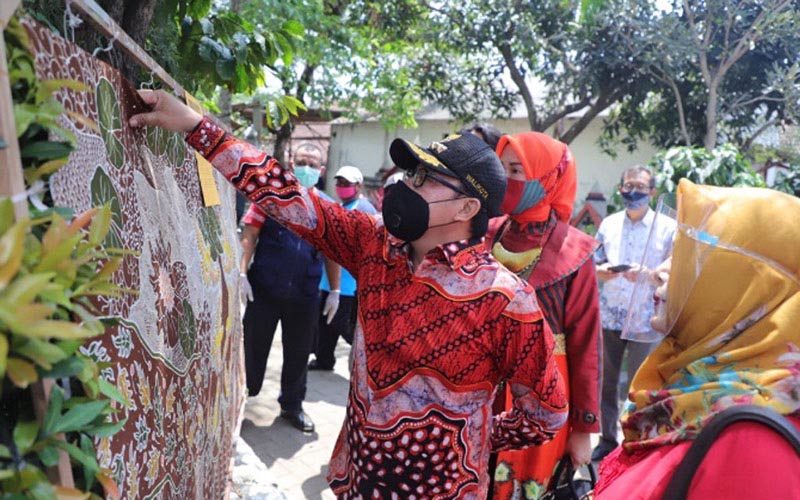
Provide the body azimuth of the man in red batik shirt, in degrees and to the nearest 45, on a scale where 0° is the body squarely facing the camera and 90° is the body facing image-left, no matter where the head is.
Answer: approximately 45°

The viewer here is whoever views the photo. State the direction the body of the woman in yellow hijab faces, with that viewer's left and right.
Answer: facing away from the viewer and to the left of the viewer

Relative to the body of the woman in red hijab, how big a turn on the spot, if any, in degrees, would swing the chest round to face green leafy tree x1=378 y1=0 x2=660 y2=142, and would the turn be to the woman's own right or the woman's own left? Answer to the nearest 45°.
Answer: approximately 135° to the woman's own right

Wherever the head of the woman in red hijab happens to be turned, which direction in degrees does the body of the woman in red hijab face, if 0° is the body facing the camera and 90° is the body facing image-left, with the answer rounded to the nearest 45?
approximately 45°

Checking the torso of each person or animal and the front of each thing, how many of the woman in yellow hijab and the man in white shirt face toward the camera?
1

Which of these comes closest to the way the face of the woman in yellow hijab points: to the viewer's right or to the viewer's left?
to the viewer's left

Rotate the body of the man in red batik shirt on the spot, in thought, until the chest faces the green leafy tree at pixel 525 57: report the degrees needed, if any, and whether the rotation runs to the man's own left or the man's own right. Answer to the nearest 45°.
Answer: approximately 135° to the man's own right
